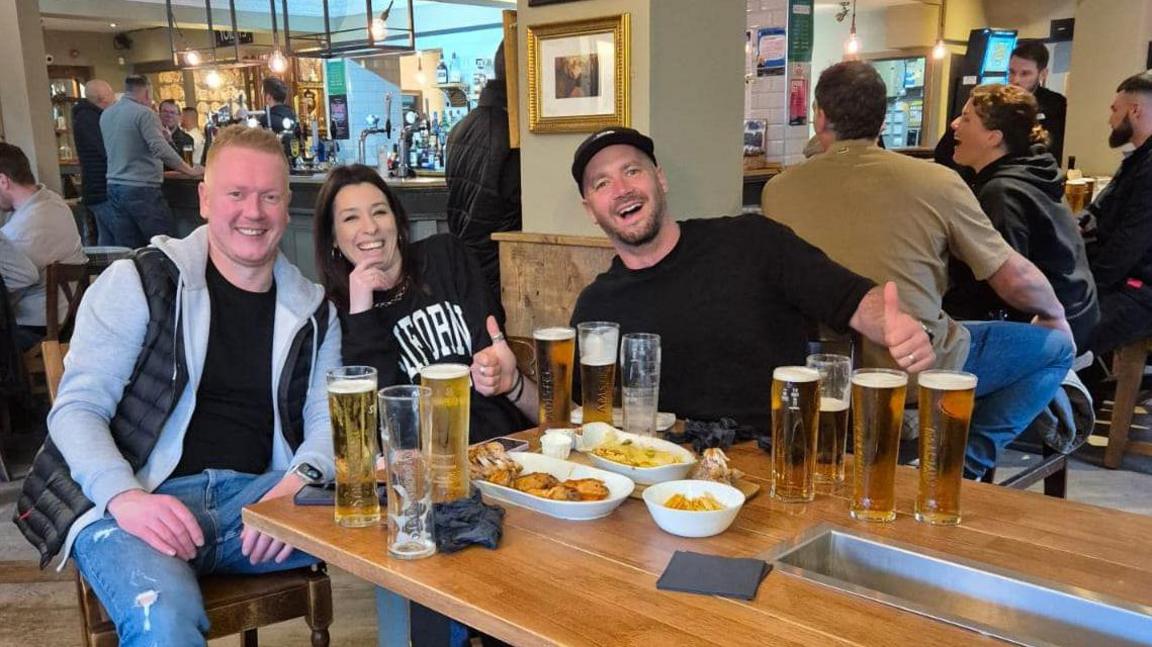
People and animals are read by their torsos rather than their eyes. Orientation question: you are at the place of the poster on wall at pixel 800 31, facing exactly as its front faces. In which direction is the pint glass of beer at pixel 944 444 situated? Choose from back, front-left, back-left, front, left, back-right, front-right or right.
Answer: front

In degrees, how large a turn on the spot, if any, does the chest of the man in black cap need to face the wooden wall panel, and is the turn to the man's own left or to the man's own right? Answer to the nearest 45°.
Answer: approximately 135° to the man's own right

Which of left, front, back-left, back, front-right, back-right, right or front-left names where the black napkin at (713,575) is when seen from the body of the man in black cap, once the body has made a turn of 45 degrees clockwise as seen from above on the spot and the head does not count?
front-left

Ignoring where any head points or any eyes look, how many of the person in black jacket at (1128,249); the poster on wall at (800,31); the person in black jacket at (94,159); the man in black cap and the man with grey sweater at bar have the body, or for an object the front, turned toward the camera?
2

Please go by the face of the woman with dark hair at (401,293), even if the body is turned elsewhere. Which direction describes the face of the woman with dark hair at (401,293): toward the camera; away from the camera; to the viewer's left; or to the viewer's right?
toward the camera

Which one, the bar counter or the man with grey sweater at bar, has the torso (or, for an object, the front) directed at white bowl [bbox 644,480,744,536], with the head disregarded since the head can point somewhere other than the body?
the bar counter

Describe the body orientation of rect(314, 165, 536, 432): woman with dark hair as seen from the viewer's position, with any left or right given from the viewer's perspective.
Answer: facing the viewer

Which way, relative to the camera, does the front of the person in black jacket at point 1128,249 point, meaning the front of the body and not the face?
to the viewer's left

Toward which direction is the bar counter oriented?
toward the camera

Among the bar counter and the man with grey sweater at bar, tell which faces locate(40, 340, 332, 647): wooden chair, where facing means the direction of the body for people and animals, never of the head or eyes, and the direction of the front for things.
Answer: the bar counter

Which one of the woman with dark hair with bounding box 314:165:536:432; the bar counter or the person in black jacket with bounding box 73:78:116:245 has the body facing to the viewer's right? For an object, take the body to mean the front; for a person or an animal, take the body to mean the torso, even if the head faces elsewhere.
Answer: the person in black jacket

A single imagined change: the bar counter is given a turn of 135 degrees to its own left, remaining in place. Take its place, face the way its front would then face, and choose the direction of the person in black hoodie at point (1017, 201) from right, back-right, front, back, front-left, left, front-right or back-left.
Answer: right

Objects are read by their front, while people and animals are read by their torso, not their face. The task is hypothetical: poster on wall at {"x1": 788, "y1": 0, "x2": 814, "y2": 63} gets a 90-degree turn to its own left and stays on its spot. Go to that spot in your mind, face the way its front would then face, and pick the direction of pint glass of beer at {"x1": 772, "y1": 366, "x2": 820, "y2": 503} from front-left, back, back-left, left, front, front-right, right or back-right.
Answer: right

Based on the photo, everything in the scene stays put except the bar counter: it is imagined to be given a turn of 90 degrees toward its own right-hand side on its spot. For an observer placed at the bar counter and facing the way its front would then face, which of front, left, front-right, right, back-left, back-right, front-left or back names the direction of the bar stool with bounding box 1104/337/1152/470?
back-left

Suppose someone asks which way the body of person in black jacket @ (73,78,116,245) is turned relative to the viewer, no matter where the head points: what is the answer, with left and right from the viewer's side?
facing to the right of the viewer

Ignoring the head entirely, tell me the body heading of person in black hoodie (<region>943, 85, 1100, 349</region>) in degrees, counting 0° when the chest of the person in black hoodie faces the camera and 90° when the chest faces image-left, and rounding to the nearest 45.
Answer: approximately 90°

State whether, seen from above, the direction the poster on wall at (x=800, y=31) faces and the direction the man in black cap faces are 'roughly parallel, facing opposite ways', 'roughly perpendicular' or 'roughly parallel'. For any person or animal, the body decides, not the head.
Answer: roughly parallel

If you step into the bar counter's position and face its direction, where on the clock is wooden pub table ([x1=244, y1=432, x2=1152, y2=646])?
The wooden pub table is roughly at 12 o'clock from the bar counter.

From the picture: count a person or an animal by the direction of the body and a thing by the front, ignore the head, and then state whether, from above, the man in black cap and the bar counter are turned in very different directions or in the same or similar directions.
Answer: same or similar directions

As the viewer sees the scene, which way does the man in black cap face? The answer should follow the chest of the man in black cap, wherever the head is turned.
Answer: toward the camera

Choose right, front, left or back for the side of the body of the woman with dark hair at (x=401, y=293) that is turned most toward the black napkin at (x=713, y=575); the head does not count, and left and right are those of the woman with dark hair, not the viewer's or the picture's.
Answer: front

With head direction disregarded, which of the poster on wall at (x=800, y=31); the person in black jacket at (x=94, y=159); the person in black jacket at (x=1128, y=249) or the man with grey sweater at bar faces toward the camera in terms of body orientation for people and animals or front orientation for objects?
the poster on wall
